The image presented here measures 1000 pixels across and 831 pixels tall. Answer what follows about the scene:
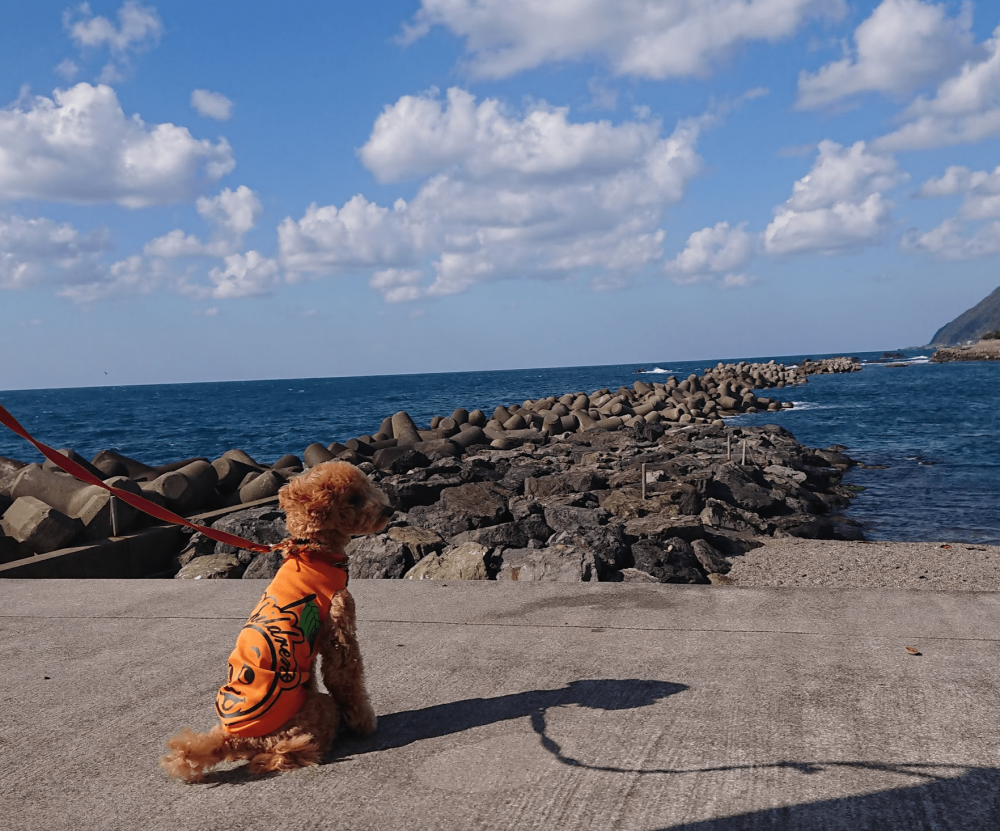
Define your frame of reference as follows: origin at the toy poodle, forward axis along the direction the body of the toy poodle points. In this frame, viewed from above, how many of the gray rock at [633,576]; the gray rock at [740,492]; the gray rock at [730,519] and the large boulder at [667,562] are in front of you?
4

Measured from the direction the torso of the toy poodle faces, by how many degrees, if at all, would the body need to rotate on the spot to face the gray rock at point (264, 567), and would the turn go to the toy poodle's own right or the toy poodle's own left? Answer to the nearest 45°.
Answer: approximately 45° to the toy poodle's own left

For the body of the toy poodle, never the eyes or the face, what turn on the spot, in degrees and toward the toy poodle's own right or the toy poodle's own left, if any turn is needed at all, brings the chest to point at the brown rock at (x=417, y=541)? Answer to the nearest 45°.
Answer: approximately 45° to the toy poodle's own left

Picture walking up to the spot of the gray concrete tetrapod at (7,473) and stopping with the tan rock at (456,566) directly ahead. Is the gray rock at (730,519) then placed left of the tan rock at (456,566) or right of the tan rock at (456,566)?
left

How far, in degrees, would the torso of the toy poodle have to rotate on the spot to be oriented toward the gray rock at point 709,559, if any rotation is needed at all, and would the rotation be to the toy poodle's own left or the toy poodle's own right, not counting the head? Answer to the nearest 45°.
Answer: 0° — it already faces it

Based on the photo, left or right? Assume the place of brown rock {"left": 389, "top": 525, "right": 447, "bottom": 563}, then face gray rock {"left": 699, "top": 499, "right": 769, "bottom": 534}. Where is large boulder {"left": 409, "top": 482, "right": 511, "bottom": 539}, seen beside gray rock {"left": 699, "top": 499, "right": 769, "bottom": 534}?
left

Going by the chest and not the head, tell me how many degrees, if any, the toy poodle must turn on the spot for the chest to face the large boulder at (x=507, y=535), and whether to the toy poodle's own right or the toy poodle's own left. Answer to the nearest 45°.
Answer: approximately 45° to the toy poodle's own left

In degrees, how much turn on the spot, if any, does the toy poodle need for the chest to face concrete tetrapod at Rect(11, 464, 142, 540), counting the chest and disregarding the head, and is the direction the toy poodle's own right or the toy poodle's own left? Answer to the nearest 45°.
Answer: approximately 45° to the toy poodle's own left

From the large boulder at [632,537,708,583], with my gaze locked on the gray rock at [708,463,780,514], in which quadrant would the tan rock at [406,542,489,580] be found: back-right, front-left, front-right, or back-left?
back-left

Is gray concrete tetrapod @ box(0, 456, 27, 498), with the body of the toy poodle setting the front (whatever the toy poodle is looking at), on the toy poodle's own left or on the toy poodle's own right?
on the toy poodle's own left

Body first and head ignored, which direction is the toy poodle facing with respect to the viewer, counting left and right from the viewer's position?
facing away from the viewer and to the right of the viewer

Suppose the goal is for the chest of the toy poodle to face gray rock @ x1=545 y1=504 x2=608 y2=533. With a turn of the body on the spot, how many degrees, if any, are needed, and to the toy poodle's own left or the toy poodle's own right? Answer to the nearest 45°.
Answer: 0° — it already faces it
